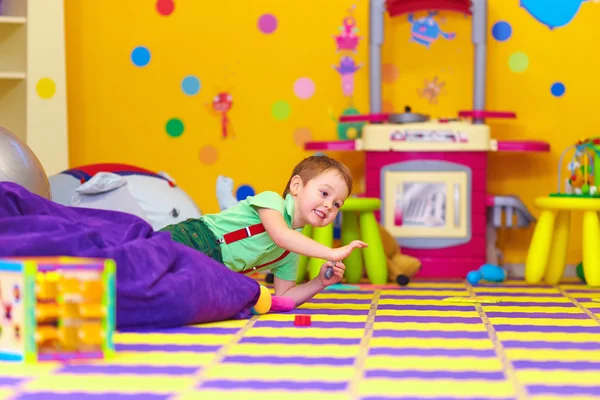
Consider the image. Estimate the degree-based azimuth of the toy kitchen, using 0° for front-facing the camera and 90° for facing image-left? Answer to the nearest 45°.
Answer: approximately 0°

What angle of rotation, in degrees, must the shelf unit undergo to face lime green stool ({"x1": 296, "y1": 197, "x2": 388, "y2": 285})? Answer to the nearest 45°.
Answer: approximately 90° to its left

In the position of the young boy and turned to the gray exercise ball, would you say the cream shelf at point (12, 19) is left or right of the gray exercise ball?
right

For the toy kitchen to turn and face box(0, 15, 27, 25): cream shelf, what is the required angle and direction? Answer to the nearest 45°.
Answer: approximately 90° to its right

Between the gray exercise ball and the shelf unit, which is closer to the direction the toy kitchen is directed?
the gray exercise ball

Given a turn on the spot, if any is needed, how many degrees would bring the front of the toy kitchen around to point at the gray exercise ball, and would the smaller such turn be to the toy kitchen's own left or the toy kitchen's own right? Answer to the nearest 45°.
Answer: approximately 45° to the toy kitchen's own right

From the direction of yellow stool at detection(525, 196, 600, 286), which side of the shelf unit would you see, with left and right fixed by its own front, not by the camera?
left

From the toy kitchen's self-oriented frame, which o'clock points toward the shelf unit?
The shelf unit is roughly at 3 o'clock from the toy kitchen.

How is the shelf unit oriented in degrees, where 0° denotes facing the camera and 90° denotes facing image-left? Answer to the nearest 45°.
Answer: approximately 45°
